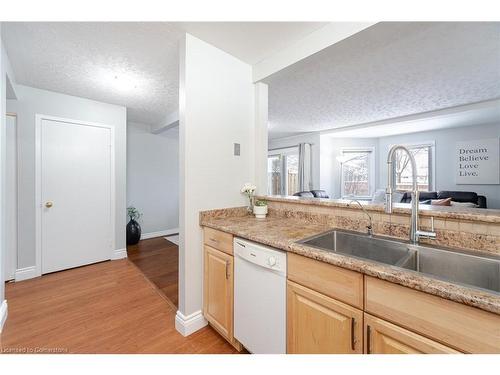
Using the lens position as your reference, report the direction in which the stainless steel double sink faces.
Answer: facing the viewer and to the left of the viewer

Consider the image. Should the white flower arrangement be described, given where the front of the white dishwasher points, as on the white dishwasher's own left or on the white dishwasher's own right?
on the white dishwasher's own right

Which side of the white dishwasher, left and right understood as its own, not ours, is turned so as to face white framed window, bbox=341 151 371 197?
back

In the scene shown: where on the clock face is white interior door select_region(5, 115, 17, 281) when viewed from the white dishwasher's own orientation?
The white interior door is roughly at 2 o'clock from the white dishwasher.

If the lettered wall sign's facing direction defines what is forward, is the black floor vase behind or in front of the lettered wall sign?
in front

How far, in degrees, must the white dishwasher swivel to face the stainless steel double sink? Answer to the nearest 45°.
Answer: approximately 135° to its left

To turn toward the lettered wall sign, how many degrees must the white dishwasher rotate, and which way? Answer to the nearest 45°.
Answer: approximately 180°

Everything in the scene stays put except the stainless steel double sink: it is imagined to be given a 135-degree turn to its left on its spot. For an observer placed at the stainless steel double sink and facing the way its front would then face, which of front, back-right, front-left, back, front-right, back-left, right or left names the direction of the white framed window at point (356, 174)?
left

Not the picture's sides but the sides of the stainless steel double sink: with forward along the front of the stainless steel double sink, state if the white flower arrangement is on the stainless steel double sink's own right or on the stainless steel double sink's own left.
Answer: on the stainless steel double sink's own right

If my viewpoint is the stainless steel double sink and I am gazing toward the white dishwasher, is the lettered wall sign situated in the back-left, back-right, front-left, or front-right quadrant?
back-right
